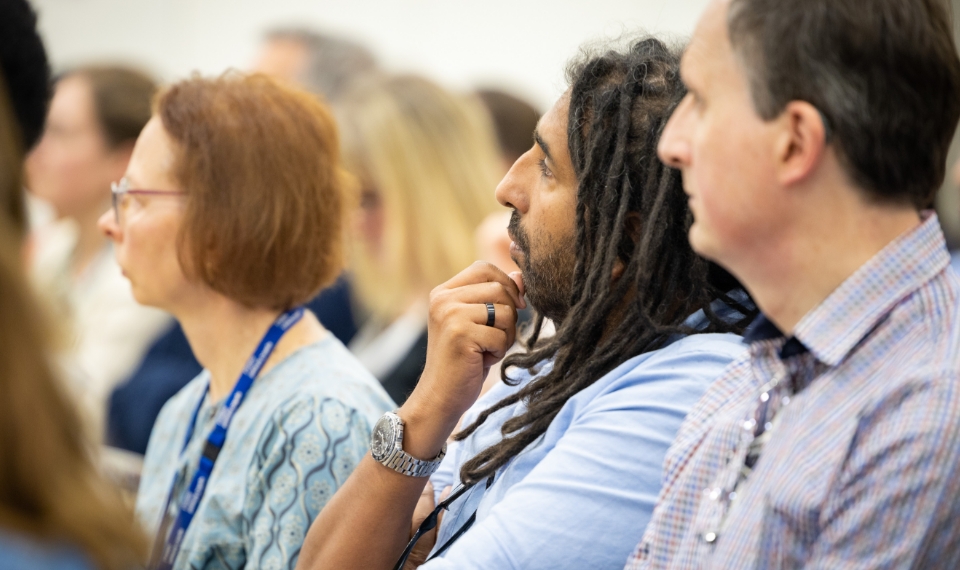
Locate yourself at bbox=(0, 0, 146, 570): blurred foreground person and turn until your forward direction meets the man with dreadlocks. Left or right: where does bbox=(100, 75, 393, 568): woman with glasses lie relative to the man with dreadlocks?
left

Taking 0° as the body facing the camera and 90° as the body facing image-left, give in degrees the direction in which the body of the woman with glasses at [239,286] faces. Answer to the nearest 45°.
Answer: approximately 90°

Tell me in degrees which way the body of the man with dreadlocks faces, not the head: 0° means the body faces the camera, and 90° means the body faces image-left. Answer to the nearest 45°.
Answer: approximately 90°

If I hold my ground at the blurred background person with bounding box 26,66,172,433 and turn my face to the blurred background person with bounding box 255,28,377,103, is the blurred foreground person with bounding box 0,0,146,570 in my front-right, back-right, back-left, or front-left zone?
back-right

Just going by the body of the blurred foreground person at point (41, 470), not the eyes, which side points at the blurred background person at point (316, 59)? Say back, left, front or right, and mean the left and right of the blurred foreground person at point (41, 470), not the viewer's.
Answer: right

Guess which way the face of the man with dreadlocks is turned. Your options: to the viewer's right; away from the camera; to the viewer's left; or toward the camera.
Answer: to the viewer's left

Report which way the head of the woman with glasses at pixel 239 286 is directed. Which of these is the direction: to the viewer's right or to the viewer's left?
to the viewer's left

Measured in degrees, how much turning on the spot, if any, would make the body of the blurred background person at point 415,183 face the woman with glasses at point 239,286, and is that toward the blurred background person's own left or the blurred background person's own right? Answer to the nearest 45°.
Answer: approximately 90° to the blurred background person's own left

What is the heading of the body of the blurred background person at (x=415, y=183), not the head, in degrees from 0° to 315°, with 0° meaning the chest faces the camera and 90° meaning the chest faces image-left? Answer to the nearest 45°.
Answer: approximately 90°

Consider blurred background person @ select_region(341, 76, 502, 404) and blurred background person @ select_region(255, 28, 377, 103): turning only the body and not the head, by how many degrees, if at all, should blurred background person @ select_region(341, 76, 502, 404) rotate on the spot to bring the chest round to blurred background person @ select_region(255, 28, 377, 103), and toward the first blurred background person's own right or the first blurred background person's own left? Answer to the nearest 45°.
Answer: approximately 90° to the first blurred background person's own right

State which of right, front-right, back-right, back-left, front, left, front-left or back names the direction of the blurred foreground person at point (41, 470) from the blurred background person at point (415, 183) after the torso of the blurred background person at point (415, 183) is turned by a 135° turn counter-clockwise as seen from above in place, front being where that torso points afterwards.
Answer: front-right

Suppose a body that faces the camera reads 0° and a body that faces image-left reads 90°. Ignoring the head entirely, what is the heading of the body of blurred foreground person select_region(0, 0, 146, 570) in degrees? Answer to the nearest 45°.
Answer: approximately 90°
